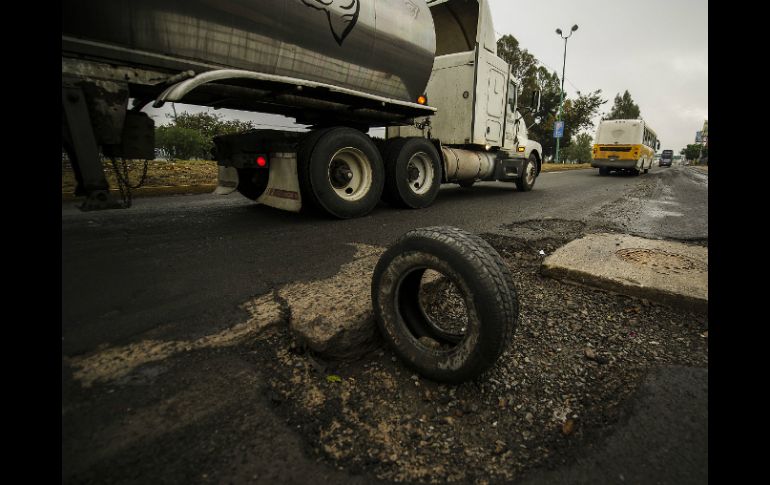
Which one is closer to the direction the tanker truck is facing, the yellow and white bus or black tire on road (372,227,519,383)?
the yellow and white bus

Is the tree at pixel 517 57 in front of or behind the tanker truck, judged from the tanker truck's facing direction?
in front

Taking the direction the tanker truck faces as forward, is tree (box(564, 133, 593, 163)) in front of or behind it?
in front

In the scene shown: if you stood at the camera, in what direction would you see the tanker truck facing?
facing away from the viewer and to the right of the viewer

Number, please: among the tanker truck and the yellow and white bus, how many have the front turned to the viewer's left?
0

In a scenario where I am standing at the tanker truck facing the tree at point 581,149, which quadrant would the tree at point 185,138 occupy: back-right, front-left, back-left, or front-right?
front-left
